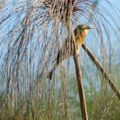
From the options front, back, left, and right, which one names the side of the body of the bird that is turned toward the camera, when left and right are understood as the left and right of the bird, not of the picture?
right
